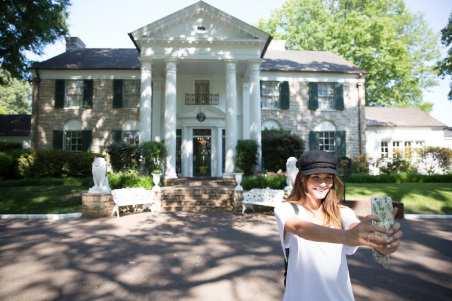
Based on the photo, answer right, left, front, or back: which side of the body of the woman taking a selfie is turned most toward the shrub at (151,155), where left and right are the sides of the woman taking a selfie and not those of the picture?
back

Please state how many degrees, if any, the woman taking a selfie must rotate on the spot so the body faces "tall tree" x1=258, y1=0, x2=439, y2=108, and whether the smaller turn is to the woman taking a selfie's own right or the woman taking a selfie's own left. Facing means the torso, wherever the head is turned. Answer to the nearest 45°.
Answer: approximately 135° to the woman taking a selfie's own left

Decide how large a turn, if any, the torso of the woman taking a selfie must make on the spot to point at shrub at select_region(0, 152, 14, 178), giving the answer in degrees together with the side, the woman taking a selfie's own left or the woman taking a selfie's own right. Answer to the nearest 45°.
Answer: approximately 180°

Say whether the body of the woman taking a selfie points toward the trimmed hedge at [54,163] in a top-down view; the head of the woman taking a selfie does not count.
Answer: no

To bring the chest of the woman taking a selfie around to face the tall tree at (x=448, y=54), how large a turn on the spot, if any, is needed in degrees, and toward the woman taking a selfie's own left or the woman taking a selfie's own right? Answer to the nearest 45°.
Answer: approximately 135° to the woman taking a selfie's own left

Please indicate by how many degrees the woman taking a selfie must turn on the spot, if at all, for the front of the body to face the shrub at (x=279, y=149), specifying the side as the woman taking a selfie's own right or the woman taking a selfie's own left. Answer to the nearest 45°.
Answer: approximately 135° to the woman taking a selfie's own left

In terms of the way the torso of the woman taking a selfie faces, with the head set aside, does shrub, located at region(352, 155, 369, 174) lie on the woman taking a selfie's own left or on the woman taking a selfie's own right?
on the woman taking a selfie's own left

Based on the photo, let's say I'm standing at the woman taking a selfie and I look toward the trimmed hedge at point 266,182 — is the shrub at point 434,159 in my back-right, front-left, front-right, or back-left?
front-right

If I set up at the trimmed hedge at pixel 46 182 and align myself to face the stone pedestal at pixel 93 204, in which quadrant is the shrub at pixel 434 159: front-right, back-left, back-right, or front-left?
front-left

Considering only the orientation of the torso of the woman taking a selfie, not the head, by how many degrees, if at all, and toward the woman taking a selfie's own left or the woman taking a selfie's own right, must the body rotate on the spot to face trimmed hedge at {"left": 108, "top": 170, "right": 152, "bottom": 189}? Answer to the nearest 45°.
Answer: approximately 180°

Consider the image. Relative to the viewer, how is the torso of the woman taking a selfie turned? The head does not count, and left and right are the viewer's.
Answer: facing the viewer and to the right of the viewer

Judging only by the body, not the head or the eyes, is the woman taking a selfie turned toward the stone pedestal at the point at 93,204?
no

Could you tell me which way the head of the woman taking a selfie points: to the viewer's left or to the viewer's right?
to the viewer's right

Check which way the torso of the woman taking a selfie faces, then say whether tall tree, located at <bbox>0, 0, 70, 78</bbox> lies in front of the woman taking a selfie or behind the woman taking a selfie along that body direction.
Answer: behind

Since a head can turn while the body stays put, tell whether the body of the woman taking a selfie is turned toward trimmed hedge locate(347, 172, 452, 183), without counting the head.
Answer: no

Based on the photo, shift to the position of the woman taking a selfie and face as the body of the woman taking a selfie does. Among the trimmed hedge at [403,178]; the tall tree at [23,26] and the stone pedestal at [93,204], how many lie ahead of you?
0

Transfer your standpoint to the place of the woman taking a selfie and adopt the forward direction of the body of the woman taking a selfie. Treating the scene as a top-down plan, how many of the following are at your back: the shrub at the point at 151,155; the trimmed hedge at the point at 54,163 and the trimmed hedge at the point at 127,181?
3
